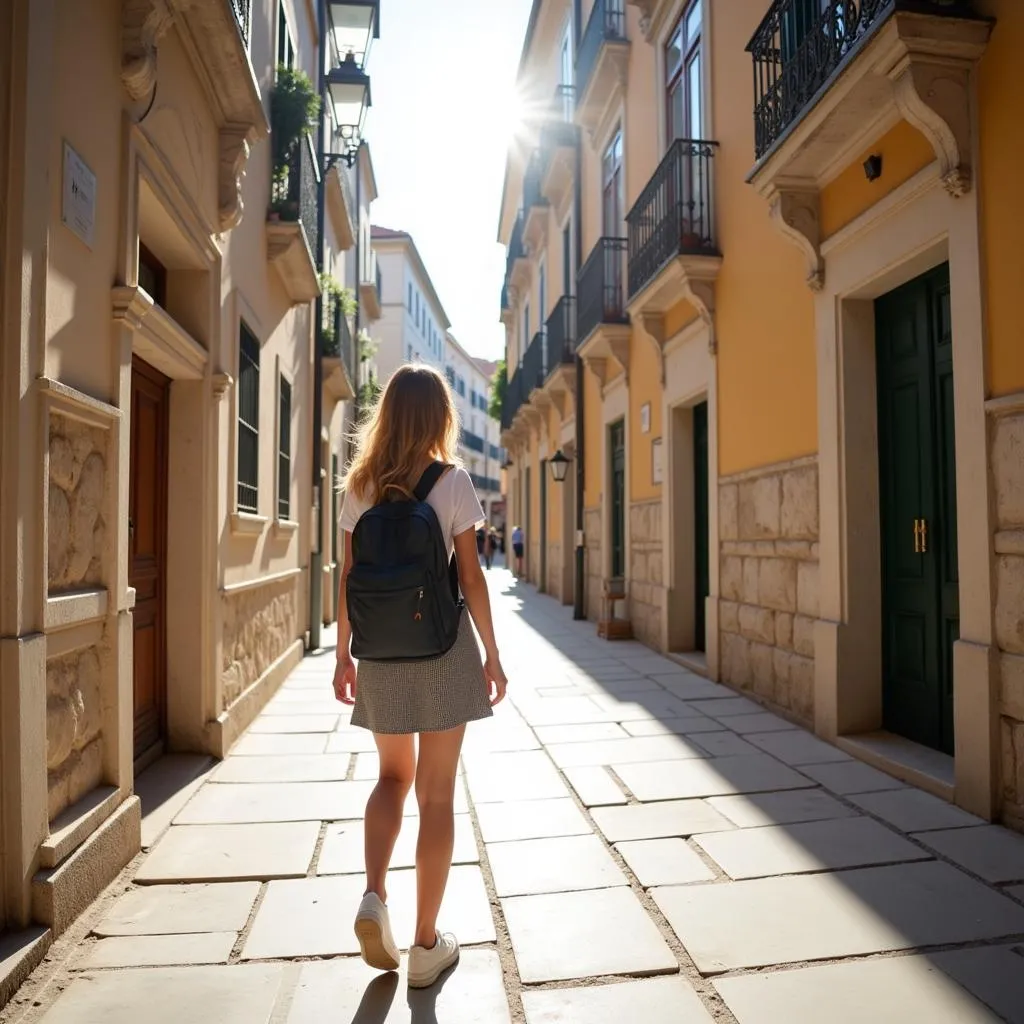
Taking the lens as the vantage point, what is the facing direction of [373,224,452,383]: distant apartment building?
facing to the right of the viewer

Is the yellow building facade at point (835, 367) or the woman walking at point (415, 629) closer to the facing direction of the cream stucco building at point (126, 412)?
the yellow building facade

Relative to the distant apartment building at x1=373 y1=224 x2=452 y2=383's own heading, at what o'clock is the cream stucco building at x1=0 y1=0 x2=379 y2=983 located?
The cream stucco building is roughly at 3 o'clock from the distant apartment building.

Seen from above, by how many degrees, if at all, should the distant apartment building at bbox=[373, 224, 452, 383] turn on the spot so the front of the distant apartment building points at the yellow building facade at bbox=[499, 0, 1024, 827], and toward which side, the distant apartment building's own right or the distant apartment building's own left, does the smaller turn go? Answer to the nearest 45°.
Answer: approximately 90° to the distant apartment building's own right

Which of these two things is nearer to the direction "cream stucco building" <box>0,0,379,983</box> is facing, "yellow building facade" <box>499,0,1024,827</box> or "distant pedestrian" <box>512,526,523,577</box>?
the yellow building facade

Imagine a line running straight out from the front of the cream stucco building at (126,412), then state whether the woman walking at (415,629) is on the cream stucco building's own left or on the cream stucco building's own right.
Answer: on the cream stucco building's own right

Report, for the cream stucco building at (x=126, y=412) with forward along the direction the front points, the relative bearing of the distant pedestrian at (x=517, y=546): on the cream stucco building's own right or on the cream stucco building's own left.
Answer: on the cream stucco building's own left

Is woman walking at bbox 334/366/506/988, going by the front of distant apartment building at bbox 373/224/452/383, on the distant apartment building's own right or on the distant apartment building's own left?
on the distant apartment building's own right

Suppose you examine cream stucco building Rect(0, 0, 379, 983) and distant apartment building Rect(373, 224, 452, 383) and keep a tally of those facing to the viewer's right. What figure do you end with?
2

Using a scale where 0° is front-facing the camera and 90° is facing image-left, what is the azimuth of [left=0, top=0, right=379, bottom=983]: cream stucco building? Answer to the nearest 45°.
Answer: approximately 270°

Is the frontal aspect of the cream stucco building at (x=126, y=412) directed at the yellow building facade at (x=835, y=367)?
yes
